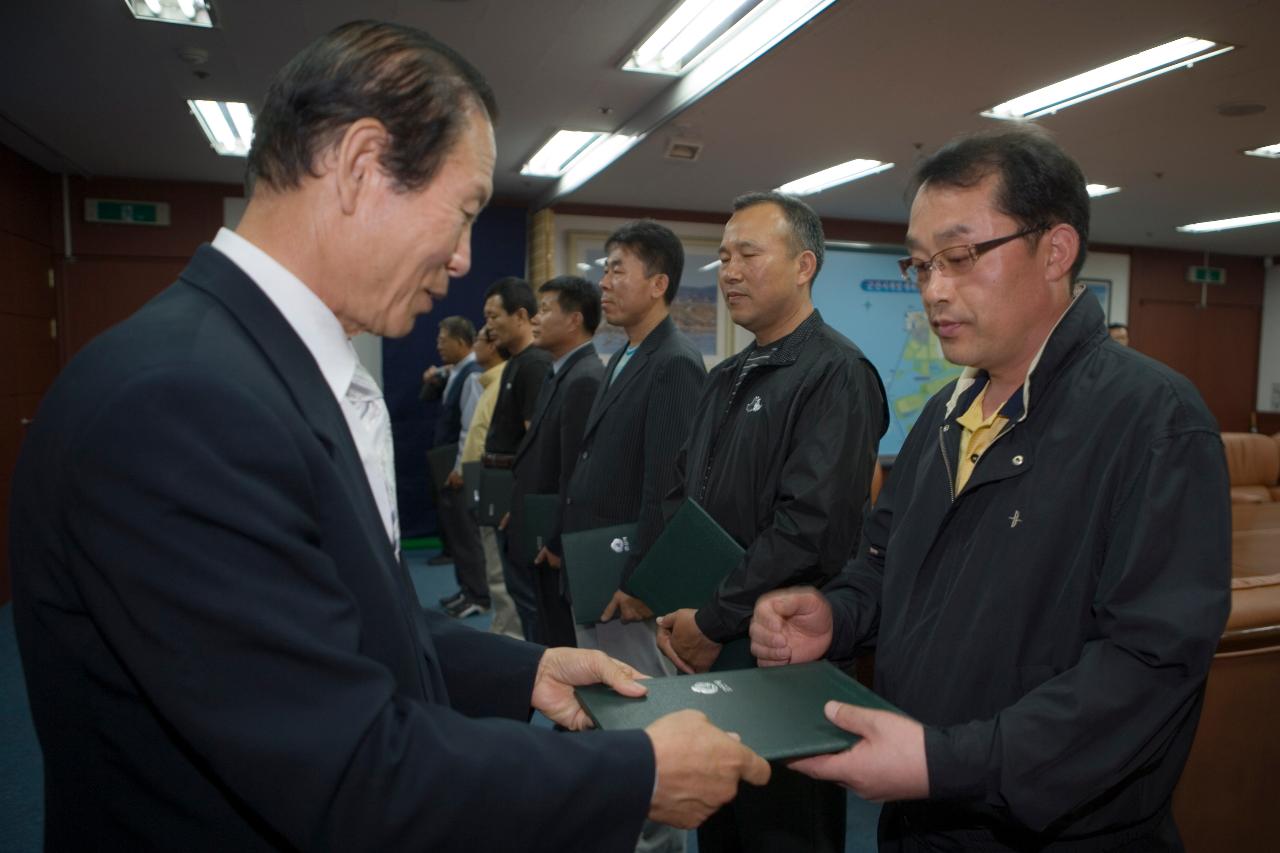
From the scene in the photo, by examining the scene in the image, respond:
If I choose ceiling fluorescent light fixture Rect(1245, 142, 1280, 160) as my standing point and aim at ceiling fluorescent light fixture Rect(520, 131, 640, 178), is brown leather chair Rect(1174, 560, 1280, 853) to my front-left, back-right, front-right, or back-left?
front-left

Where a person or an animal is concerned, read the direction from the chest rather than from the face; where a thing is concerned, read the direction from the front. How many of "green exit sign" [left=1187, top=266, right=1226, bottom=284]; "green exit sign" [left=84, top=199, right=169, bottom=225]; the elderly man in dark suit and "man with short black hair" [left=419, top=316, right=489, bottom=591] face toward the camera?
2

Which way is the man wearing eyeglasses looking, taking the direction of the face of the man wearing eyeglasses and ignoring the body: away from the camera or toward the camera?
toward the camera

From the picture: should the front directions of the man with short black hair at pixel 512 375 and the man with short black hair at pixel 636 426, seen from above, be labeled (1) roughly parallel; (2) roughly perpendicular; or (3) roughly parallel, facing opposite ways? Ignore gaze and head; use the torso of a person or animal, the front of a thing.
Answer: roughly parallel

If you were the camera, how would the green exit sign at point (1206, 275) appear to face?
facing the viewer

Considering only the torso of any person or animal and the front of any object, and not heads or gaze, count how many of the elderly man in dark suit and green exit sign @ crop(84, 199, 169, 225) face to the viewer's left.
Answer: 0

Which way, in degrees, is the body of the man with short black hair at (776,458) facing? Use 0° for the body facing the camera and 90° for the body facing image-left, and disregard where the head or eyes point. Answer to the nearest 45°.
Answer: approximately 45°

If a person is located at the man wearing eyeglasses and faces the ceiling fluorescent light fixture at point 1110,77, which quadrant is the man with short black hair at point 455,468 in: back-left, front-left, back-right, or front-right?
front-left

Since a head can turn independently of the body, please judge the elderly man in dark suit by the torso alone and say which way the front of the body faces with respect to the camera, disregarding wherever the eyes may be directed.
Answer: to the viewer's right

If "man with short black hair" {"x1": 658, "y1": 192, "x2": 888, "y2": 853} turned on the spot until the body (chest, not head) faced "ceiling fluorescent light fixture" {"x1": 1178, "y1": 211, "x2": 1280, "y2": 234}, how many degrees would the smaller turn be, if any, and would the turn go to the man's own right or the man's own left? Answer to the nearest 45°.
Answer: approximately 180°

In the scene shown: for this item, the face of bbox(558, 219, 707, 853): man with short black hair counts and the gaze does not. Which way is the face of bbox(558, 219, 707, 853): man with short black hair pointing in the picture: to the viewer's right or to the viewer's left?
to the viewer's left

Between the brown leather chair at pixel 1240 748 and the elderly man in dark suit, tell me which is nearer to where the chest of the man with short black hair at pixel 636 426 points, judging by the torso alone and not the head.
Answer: the elderly man in dark suit

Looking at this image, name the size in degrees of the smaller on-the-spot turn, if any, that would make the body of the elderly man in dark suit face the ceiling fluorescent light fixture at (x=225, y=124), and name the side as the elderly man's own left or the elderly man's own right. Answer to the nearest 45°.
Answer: approximately 90° to the elderly man's own left

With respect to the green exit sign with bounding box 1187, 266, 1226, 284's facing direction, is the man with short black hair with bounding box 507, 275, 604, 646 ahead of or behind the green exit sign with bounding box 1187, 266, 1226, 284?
ahead

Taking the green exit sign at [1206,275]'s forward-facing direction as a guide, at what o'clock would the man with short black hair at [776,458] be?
The man with short black hair is roughly at 12 o'clock from the green exit sign.

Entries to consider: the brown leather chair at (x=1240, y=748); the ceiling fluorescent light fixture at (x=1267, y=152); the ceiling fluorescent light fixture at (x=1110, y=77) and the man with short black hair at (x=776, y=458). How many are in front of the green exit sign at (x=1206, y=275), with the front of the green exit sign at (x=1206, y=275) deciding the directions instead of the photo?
4

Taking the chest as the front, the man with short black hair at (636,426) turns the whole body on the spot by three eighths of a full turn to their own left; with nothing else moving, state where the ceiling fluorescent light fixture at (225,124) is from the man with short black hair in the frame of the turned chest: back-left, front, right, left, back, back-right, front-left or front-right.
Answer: back-left

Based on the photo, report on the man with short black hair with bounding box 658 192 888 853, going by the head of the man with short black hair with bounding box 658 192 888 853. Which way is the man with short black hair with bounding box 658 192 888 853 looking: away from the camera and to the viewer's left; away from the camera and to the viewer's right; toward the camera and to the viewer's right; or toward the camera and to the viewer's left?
toward the camera and to the viewer's left

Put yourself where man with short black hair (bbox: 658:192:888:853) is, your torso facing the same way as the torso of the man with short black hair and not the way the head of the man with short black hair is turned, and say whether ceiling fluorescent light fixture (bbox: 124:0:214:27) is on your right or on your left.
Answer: on your right

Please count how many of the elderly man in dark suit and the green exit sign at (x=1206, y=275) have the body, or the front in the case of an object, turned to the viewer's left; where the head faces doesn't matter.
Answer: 0

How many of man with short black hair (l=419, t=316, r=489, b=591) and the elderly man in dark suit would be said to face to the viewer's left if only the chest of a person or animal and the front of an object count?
1
